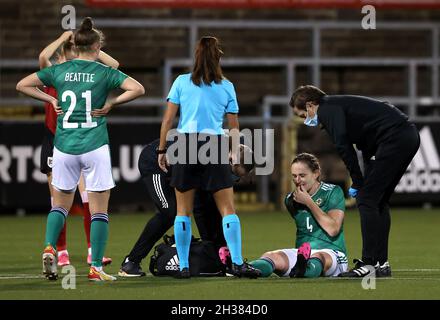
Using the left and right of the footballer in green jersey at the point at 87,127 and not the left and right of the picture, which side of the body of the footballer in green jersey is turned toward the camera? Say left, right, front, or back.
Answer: back

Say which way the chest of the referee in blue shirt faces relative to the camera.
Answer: away from the camera

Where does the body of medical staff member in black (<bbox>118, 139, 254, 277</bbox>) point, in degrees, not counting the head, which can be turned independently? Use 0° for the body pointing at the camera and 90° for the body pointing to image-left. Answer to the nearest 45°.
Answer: approximately 270°

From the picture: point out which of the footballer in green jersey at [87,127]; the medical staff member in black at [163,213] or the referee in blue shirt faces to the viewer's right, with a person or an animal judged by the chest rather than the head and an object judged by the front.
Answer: the medical staff member in black

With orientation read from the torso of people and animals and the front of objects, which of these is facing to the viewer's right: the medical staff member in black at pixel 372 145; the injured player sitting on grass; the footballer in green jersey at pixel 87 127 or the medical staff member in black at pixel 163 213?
the medical staff member in black at pixel 163 213

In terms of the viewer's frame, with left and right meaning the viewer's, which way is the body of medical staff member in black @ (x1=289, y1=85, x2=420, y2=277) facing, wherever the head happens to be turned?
facing to the left of the viewer

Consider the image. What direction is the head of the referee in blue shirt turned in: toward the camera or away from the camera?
away from the camera

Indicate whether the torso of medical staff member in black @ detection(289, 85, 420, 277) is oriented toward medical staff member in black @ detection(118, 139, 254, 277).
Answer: yes

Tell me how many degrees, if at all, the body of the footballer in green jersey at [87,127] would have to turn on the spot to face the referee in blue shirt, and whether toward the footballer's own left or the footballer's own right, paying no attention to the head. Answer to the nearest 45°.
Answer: approximately 90° to the footballer's own right
